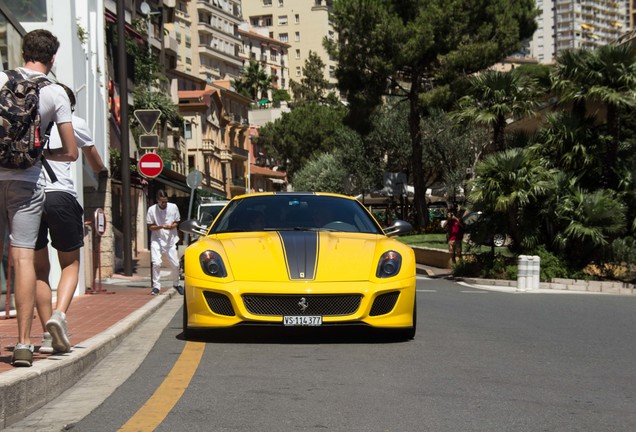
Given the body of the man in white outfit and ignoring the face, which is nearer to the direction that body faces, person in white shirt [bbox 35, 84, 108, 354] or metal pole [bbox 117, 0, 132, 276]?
the person in white shirt

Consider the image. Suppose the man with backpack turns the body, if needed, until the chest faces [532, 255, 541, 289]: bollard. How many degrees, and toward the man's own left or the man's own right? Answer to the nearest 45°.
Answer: approximately 45° to the man's own right

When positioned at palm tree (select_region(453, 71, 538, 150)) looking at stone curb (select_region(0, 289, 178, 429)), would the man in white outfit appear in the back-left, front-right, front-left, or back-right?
front-right

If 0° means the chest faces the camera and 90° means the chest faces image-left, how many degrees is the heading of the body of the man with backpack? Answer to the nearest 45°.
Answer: approximately 180°

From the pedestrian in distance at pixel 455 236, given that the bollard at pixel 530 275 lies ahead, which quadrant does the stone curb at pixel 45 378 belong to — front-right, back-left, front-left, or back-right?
front-right

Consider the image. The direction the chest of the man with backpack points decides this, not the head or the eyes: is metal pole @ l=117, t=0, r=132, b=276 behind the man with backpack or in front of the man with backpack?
in front

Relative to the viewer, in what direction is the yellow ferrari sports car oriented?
toward the camera

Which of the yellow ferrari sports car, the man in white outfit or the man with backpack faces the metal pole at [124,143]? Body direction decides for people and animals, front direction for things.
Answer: the man with backpack

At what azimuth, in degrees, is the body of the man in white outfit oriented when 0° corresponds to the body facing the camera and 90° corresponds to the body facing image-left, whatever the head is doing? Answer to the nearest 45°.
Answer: approximately 0°

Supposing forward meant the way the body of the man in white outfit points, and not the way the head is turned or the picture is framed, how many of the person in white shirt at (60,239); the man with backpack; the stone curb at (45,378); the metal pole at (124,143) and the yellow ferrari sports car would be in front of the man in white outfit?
4

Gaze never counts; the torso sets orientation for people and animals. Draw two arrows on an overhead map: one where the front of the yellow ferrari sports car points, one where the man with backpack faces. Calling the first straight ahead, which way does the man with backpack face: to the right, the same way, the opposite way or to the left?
the opposite way
